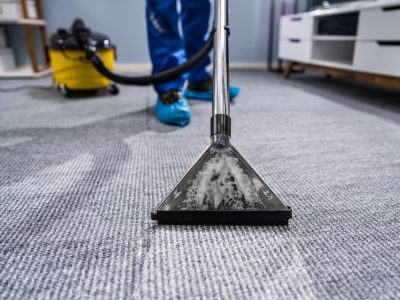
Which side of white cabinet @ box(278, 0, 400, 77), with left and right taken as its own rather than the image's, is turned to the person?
front

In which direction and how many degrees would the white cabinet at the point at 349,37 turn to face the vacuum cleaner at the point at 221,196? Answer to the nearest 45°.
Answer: approximately 45° to its left

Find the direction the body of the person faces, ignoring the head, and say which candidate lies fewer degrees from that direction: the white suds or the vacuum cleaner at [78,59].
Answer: the white suds

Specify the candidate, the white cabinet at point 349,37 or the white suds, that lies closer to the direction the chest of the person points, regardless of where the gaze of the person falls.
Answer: the white suds

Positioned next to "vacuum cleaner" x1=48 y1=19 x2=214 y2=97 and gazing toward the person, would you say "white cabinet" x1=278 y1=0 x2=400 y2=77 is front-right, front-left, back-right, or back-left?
front-left

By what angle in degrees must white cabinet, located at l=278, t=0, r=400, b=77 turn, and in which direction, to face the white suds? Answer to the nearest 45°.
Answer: approximately 45° to its left

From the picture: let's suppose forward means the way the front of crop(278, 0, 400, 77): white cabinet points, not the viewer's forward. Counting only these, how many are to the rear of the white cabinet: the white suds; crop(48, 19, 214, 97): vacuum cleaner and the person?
0

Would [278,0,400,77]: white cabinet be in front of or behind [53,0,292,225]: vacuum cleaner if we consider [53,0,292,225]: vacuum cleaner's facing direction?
behind

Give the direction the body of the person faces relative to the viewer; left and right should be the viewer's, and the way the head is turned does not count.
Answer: facing the viewer and to the right of the viewer

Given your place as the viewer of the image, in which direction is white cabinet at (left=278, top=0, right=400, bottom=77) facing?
facing the viewer and to the left of the viewer

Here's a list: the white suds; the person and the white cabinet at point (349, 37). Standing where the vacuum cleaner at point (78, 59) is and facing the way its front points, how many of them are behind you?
0

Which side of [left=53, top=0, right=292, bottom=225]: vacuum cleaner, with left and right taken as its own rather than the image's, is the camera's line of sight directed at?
front

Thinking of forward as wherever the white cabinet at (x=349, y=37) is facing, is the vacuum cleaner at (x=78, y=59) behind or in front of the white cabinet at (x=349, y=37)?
in front

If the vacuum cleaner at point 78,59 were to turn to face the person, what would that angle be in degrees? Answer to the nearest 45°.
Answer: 0° — it already faces them

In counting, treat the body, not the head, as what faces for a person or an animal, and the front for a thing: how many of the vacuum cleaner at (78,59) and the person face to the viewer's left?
0

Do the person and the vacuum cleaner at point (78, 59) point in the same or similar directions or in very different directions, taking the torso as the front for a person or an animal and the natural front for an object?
same or similar directions
